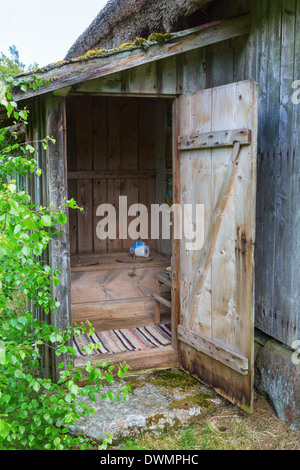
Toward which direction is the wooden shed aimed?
toward the camera
